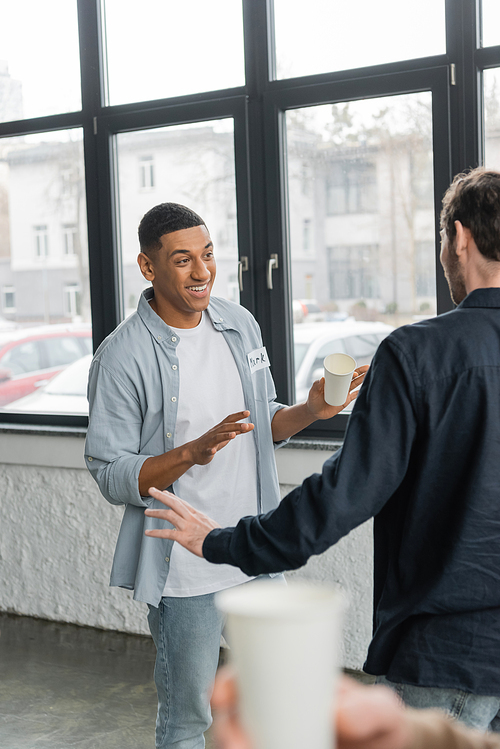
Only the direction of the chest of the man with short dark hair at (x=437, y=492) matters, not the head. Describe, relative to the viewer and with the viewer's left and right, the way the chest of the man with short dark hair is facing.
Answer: facing away from the viewer and to the left of the viewer

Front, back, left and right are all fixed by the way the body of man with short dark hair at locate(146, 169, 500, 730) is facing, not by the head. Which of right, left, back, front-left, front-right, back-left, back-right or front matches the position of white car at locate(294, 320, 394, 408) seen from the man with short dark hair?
front-right

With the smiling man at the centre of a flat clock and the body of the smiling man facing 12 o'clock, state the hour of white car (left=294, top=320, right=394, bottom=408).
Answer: The white car is roughly at 8 o'clock from the smiling man.

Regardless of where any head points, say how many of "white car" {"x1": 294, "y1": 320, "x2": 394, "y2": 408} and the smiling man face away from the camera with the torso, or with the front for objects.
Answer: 0

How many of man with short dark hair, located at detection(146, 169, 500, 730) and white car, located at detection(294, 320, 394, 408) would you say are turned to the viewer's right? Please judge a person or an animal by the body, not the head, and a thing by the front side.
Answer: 0

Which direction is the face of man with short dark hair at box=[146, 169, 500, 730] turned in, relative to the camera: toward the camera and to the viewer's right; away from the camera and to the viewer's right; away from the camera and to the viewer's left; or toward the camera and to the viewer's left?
away from the camera and to the viewer's left

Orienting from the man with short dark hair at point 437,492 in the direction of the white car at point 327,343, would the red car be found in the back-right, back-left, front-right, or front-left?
front-left

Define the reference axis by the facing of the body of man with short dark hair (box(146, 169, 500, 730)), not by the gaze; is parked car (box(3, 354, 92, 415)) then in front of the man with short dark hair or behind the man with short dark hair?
in front

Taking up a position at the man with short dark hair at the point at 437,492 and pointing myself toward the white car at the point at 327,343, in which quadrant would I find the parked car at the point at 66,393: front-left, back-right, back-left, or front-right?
front-left

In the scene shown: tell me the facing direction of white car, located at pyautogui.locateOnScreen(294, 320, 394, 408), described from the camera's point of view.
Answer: facing the viewer and to the left of the viewer

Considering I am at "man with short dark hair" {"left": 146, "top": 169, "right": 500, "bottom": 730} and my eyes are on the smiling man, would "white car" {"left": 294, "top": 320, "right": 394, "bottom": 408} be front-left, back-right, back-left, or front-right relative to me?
front-right

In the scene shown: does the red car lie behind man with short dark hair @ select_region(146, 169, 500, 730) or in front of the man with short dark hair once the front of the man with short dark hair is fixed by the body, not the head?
in front

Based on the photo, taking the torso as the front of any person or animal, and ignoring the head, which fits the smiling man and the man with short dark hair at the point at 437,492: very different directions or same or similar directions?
very different directions

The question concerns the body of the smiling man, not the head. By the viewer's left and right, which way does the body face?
facing the viewer and to the right of the viewer

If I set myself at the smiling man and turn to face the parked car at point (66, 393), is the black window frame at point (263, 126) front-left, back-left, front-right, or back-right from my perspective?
front-right

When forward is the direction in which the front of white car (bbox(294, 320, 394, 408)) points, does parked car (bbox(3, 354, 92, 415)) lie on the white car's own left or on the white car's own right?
on the white car's own right

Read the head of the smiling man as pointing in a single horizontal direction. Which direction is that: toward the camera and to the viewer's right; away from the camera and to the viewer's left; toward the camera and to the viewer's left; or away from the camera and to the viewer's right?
toward the camera and to the viewer's right
